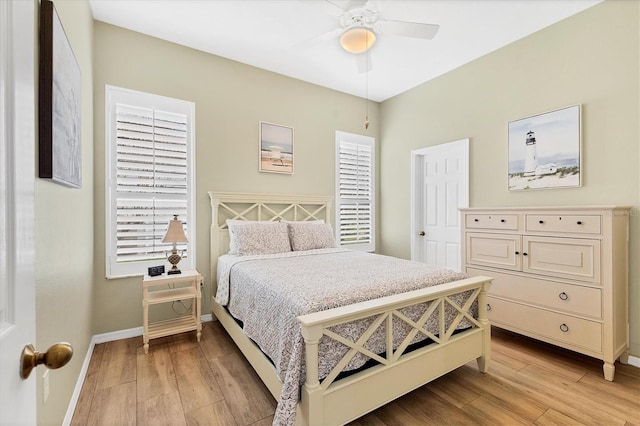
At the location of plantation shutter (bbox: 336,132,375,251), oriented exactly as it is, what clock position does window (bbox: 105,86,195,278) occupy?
The window is roughly at 3 o'clock from the plantation shutter.

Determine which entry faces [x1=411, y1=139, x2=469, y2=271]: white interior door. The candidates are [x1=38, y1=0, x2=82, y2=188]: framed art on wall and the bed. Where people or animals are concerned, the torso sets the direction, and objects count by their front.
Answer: the framed art on wall

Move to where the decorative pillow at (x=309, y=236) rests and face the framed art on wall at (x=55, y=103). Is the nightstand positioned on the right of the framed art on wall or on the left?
right

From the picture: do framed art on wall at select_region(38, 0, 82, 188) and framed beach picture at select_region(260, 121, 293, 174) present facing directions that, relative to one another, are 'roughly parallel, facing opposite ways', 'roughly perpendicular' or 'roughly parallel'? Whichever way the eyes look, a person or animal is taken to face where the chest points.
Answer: roughly perpendicular

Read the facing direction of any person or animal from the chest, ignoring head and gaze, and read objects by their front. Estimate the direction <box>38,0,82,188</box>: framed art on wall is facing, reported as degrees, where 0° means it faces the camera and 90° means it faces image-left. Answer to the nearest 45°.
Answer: approximately 270°

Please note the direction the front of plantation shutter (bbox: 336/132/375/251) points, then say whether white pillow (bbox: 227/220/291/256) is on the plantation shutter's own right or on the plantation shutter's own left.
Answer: on the plantation shutter's own right

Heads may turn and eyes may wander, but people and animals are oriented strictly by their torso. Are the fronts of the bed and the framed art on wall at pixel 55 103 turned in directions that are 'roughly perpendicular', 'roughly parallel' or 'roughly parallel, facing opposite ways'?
roughly perpendicular

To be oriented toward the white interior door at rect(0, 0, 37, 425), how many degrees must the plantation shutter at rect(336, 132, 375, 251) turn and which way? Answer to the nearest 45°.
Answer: approximately 45° to its right

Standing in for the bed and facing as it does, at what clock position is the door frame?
The door frame is roughly at 8 o'clock from the bed.

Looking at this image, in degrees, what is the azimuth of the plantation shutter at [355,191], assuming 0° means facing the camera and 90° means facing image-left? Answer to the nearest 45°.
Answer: approximately 315°

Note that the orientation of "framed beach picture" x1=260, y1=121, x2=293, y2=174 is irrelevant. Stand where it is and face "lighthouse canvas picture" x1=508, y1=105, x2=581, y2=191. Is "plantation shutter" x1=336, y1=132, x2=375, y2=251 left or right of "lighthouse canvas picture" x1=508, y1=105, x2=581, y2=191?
left
